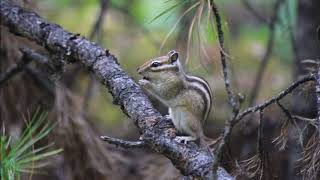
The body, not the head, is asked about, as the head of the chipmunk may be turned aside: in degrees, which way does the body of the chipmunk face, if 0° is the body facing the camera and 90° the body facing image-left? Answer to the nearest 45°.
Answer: approximately 90°

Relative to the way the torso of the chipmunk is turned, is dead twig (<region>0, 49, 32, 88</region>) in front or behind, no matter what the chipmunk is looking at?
in front

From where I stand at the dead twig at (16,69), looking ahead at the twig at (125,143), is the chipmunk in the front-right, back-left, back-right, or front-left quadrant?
front-left
